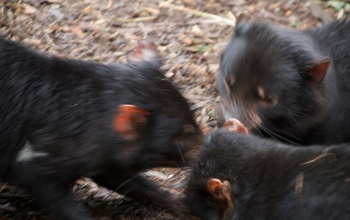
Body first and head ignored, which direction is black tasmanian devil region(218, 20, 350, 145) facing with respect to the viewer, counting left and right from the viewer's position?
facing the viewer and to the left of the viewer

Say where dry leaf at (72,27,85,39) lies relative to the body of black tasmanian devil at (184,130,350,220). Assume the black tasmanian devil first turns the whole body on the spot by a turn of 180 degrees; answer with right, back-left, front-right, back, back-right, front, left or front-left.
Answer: back-left

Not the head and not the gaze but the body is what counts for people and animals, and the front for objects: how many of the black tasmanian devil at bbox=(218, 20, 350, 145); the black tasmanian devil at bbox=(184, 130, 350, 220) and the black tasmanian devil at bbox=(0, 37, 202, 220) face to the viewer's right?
1

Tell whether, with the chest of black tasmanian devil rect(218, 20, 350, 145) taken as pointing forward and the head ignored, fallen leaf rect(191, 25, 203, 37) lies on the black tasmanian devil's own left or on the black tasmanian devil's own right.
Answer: on the black tasmanian devil's own right

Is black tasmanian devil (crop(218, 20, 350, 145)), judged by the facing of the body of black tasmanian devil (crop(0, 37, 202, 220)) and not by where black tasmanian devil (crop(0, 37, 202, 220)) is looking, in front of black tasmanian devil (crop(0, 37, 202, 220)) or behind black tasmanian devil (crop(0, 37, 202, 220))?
in front

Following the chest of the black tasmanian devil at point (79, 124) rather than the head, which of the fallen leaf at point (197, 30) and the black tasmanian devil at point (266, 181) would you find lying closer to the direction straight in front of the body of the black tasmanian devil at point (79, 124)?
the black tasmanian devil

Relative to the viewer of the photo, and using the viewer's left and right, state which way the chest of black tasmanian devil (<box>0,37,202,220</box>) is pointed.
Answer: facing to the right of the viewer

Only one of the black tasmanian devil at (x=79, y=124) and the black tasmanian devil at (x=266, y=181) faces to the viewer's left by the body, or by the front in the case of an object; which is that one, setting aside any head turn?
the black tasmanian devil at (x=266, y=181)

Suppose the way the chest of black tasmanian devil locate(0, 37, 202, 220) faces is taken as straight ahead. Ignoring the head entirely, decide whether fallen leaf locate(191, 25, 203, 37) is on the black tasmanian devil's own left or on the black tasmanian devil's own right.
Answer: on the black tasmanian devil's own left

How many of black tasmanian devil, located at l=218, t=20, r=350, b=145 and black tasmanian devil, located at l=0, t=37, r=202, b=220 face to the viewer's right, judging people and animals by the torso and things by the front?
1

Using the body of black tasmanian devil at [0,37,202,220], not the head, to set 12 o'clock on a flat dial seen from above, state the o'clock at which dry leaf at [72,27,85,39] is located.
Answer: The dry leaf is roughly at 9 o'clock from the black tasmanian devil.

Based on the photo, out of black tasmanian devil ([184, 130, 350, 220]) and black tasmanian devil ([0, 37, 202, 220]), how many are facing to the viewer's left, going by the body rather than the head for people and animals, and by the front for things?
1

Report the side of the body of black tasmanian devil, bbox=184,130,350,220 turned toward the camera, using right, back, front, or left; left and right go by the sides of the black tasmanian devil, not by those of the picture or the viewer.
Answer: left

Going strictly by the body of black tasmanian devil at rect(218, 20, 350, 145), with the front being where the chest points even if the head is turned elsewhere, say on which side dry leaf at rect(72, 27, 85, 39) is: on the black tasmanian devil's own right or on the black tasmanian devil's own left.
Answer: on the black tasmanian devil's own right
